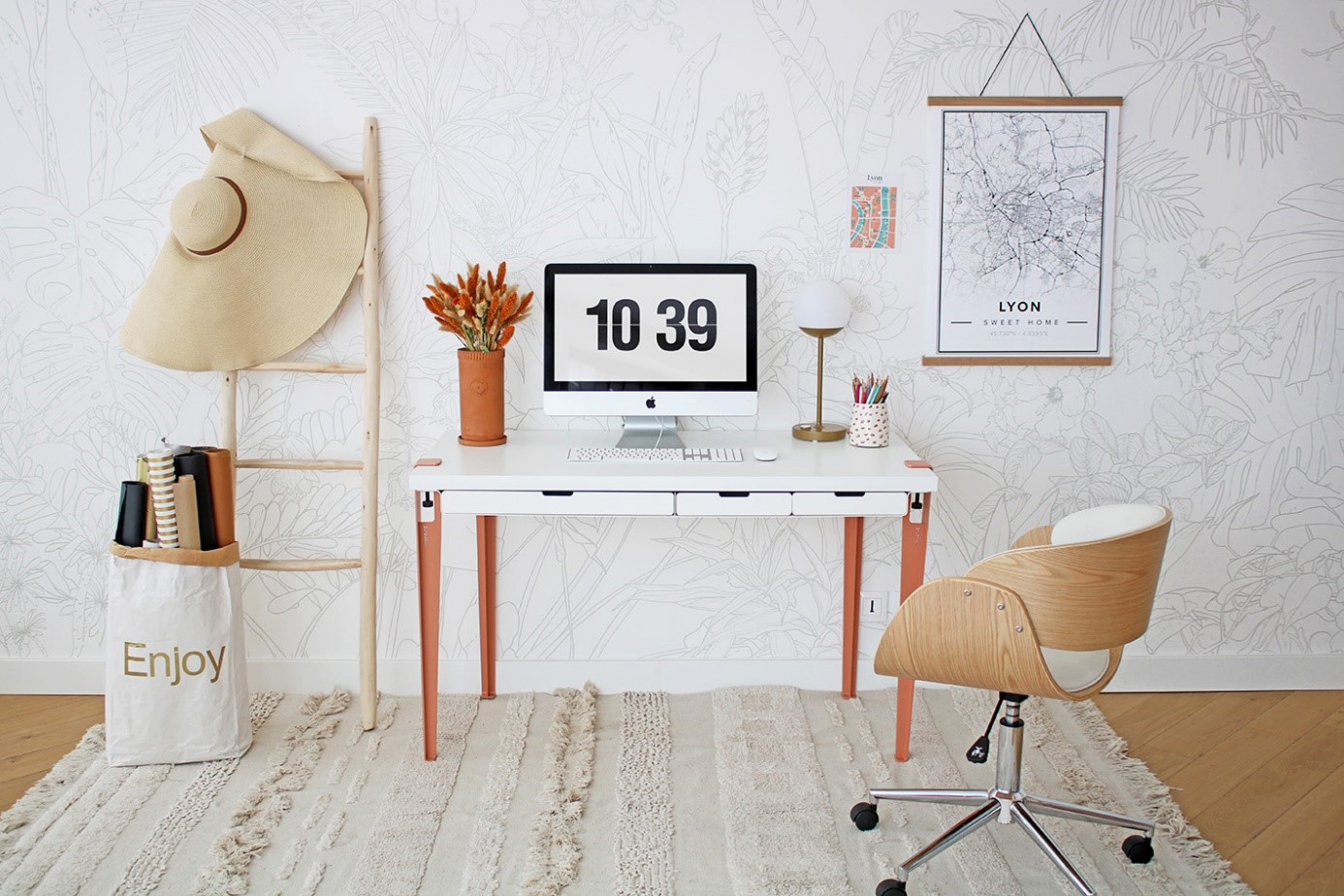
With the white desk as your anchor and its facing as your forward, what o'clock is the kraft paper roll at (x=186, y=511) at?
The kraft paper roll is roughly at 3 o'clock from the white desk.

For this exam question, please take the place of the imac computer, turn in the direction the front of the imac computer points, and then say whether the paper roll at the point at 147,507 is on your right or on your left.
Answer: on your right

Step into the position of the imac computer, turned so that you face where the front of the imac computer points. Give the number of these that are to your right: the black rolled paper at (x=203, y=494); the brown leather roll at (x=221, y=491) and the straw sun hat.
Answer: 3

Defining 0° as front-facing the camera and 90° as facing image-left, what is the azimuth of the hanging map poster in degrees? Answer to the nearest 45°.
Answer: approximately 0°

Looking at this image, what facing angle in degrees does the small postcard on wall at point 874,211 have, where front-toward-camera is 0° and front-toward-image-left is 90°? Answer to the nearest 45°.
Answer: approximately 0°

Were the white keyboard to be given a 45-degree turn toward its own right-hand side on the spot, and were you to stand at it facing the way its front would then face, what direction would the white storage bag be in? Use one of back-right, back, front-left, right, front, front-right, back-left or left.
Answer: front-right

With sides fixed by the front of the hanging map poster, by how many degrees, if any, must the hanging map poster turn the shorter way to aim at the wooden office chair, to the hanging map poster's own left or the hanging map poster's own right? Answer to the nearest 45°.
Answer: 0° — it already faces it

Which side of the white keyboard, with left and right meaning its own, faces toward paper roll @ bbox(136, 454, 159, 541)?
right
